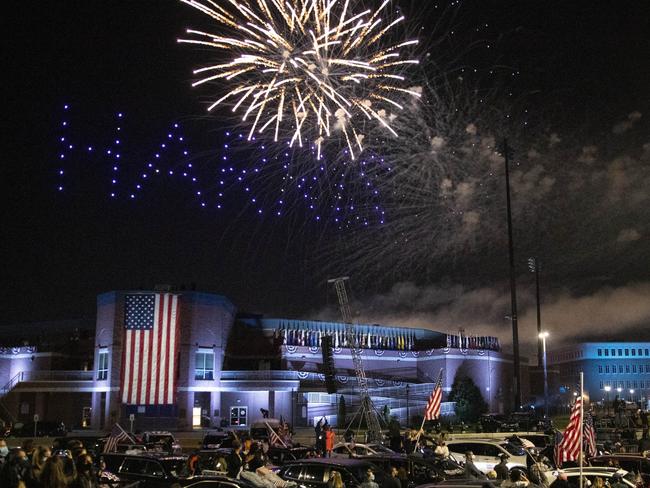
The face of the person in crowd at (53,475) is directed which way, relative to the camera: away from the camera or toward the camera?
away from the camera

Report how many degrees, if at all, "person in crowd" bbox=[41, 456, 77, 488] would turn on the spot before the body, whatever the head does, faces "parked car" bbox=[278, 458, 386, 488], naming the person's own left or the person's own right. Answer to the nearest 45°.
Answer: approximately 45° to the person's own right

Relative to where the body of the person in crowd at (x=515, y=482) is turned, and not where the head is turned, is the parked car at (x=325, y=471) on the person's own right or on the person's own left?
on the person's own left

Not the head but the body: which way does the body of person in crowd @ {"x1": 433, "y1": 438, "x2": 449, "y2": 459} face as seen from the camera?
away from the camera

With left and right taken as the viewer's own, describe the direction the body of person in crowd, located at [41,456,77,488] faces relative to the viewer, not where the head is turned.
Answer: facing away from the viewer

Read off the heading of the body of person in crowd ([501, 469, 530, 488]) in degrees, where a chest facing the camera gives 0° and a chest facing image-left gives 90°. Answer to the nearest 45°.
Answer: approximately 180°
